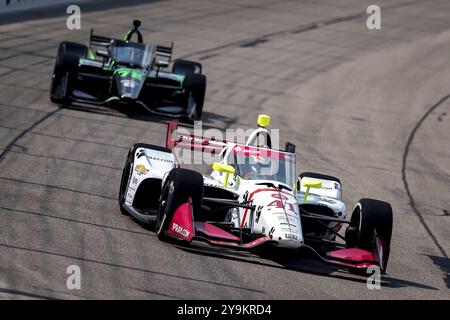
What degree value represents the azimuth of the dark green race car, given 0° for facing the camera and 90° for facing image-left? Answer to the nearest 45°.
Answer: approximately 0°

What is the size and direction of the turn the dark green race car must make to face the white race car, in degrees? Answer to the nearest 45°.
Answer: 0° — it already faces it

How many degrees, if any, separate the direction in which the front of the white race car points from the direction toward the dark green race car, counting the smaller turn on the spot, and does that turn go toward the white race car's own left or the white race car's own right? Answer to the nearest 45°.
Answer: approximately 135° to the white race car's own left

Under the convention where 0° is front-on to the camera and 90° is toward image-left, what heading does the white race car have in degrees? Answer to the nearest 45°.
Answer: approximately 315°
